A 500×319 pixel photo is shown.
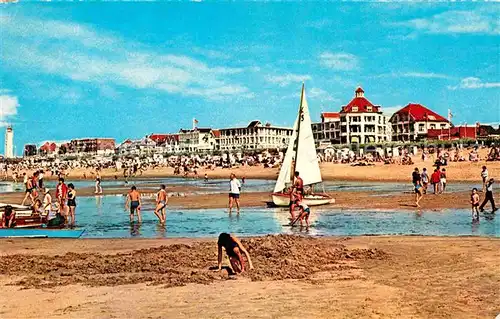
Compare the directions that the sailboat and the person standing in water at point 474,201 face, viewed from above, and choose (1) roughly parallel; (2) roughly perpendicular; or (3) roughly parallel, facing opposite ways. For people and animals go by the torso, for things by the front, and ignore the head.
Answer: roughly perpendicular

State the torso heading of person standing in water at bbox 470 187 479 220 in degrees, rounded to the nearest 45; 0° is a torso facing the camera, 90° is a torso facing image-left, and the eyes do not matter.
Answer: approximately 0°

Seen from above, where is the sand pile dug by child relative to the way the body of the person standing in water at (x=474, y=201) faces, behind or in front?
in front

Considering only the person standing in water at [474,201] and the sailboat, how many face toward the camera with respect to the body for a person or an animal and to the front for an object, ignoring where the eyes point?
1

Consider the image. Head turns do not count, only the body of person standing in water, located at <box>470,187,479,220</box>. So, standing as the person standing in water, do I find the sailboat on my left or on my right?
on my right

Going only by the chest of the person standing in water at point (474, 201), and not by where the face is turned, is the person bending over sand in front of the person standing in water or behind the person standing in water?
in front

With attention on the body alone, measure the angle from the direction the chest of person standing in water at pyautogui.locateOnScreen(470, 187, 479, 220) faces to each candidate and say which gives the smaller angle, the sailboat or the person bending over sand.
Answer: the person bending over sand

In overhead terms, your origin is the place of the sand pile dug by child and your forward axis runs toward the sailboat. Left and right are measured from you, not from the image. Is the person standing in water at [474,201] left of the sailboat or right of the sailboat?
right
